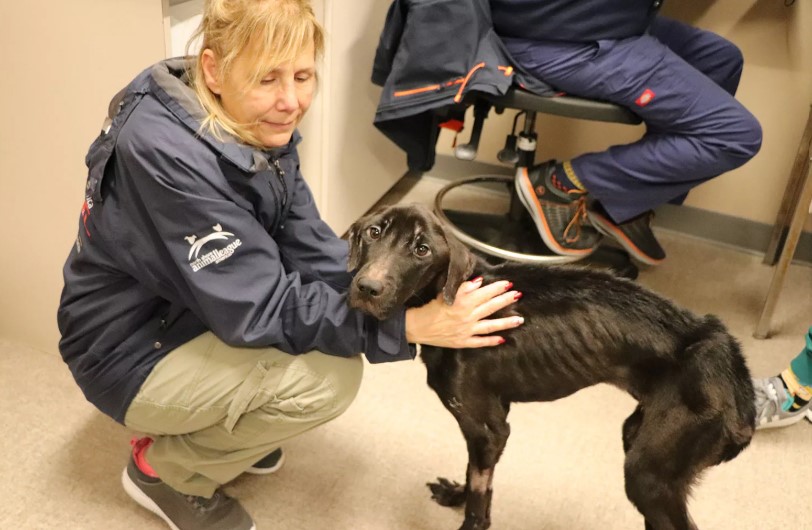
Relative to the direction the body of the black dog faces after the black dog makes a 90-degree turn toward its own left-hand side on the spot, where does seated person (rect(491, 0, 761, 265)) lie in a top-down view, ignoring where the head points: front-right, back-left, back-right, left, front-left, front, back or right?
back

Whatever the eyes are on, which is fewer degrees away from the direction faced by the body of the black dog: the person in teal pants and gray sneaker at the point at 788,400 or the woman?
the woman

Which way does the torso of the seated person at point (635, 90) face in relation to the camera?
to the viewer's right

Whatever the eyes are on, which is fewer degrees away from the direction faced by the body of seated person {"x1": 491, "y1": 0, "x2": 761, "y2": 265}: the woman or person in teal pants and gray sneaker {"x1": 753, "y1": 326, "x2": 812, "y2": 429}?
the person in teal pants and gray sneaker

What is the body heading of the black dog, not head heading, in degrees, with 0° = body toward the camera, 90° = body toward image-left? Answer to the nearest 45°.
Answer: approximately 90°

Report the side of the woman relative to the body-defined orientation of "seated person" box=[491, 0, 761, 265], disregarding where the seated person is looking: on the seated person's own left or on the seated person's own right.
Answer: on the seated person's own right

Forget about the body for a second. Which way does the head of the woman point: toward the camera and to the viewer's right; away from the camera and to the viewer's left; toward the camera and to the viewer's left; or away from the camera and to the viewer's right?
toward the camera and to the viewer's right
